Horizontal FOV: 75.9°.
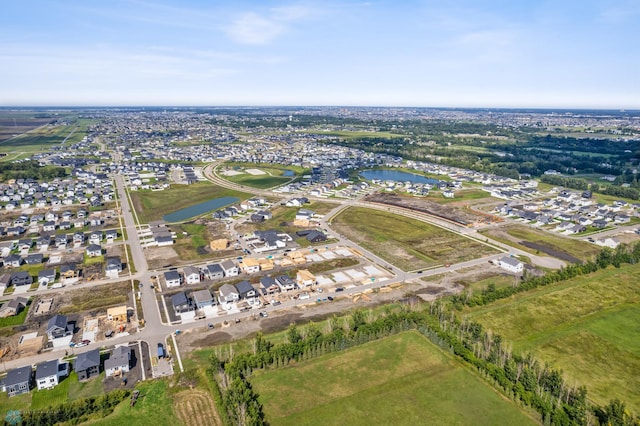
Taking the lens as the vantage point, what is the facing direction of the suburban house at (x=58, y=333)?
facing the viewer

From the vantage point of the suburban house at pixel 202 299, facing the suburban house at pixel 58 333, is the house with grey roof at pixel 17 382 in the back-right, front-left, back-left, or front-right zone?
front-left

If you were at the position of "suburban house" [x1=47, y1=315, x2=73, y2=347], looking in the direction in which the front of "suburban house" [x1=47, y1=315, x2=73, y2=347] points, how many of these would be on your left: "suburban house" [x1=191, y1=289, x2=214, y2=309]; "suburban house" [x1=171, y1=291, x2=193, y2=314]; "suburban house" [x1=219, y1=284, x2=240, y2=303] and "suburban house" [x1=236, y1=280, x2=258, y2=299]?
4

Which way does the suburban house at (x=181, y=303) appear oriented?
toward the camera

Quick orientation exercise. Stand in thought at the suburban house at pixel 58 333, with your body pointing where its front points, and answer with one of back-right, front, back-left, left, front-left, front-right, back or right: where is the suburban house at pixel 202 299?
left

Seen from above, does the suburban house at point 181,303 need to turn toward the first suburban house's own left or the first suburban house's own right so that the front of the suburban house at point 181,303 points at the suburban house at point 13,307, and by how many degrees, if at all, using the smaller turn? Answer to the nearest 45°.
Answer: approximately 90° to the first suburban house's own right

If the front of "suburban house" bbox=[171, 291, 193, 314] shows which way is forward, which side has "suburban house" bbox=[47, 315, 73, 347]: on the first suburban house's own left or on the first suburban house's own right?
on the first suburban house's own right

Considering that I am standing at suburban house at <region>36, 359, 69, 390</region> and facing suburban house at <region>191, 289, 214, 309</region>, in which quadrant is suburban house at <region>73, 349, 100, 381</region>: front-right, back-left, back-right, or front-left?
front-right

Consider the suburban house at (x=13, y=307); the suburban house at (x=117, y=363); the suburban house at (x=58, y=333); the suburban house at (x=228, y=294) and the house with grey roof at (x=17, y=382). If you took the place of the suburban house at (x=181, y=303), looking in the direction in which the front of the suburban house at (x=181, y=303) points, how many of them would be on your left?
1

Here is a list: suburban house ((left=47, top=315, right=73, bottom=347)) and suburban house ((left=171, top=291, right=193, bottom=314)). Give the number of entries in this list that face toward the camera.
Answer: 2

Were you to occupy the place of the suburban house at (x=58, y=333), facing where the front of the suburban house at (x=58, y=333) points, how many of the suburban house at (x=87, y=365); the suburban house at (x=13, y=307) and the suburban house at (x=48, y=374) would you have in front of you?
2

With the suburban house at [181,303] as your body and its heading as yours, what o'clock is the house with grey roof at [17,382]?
The house with grey roof is roughly at 2 o'clock from the suburban house.

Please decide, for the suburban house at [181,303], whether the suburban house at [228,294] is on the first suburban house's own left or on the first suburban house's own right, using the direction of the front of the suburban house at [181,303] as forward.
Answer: on the first suburban house's own left

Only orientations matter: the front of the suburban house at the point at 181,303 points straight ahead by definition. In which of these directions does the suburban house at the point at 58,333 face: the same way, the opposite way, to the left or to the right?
the same way

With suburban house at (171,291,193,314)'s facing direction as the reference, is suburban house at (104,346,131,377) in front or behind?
in front

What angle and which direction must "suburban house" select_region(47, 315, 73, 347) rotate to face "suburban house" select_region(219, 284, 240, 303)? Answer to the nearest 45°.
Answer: approximately 90° to its left

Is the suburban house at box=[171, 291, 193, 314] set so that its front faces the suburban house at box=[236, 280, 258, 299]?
no
